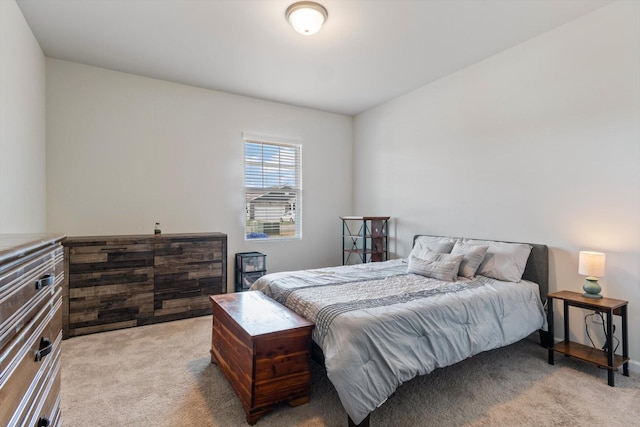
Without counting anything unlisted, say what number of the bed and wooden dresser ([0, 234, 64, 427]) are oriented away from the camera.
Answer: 0

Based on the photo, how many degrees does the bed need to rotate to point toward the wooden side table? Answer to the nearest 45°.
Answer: approximately 135° to its left

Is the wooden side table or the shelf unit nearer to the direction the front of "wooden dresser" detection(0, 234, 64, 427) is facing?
the wooden side table

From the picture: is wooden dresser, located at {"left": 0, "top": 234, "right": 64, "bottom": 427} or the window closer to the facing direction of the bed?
the wooden dresser

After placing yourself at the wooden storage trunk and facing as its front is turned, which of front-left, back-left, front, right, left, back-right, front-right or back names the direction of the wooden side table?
back-left

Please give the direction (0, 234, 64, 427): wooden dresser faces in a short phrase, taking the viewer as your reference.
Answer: facing the viewer and to the right of the viewer

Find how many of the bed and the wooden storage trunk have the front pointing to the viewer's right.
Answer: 0

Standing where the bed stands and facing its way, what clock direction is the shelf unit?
The shelf unit is roughly at 4 o'clock from the bed.

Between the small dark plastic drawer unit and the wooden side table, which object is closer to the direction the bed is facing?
the small dark plastic drawer unit

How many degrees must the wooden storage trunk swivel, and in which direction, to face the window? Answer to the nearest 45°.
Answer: approximately 135° to its right

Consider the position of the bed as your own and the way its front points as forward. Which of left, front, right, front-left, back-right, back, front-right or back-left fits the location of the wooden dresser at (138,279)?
front-right
